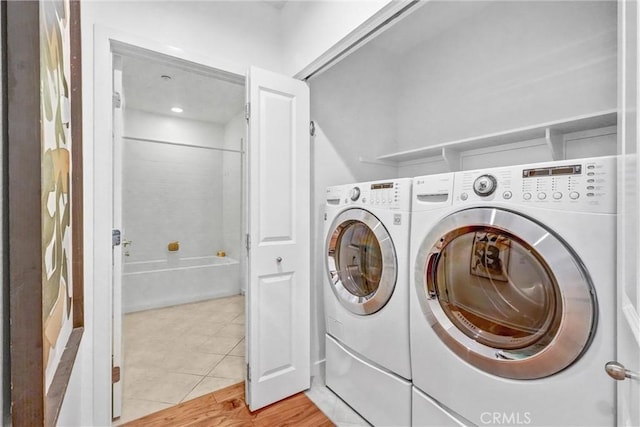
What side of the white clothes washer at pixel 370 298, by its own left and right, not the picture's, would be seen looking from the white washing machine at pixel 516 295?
left

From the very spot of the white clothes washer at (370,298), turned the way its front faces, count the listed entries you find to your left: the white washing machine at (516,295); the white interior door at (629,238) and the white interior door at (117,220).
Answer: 2

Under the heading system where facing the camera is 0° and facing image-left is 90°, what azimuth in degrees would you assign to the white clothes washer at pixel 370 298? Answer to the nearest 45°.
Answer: approximately 45°

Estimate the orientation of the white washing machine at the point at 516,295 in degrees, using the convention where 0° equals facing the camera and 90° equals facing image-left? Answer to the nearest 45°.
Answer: approximately 45°

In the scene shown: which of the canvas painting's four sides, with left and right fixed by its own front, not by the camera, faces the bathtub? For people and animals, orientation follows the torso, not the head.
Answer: left

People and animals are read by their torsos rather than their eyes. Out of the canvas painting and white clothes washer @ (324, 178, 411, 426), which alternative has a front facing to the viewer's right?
the canvas painting

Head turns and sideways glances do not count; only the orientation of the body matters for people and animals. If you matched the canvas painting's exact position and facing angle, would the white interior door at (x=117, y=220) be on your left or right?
on your left

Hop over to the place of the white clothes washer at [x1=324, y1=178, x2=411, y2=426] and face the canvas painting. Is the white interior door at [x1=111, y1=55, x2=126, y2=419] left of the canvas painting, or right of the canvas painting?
right

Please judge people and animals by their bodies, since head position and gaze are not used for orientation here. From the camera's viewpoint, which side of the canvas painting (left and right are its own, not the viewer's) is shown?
right

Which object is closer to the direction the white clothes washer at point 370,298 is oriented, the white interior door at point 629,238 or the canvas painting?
the canvas painting

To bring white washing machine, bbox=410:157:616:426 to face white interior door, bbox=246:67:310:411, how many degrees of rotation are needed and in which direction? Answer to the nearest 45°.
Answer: approximately 45° to its right

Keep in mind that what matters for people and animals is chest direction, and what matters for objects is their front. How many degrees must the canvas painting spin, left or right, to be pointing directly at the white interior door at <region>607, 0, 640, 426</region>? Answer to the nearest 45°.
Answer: approximately 45° to its right

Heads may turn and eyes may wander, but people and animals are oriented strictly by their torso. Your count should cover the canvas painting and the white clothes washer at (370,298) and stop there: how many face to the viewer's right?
1
